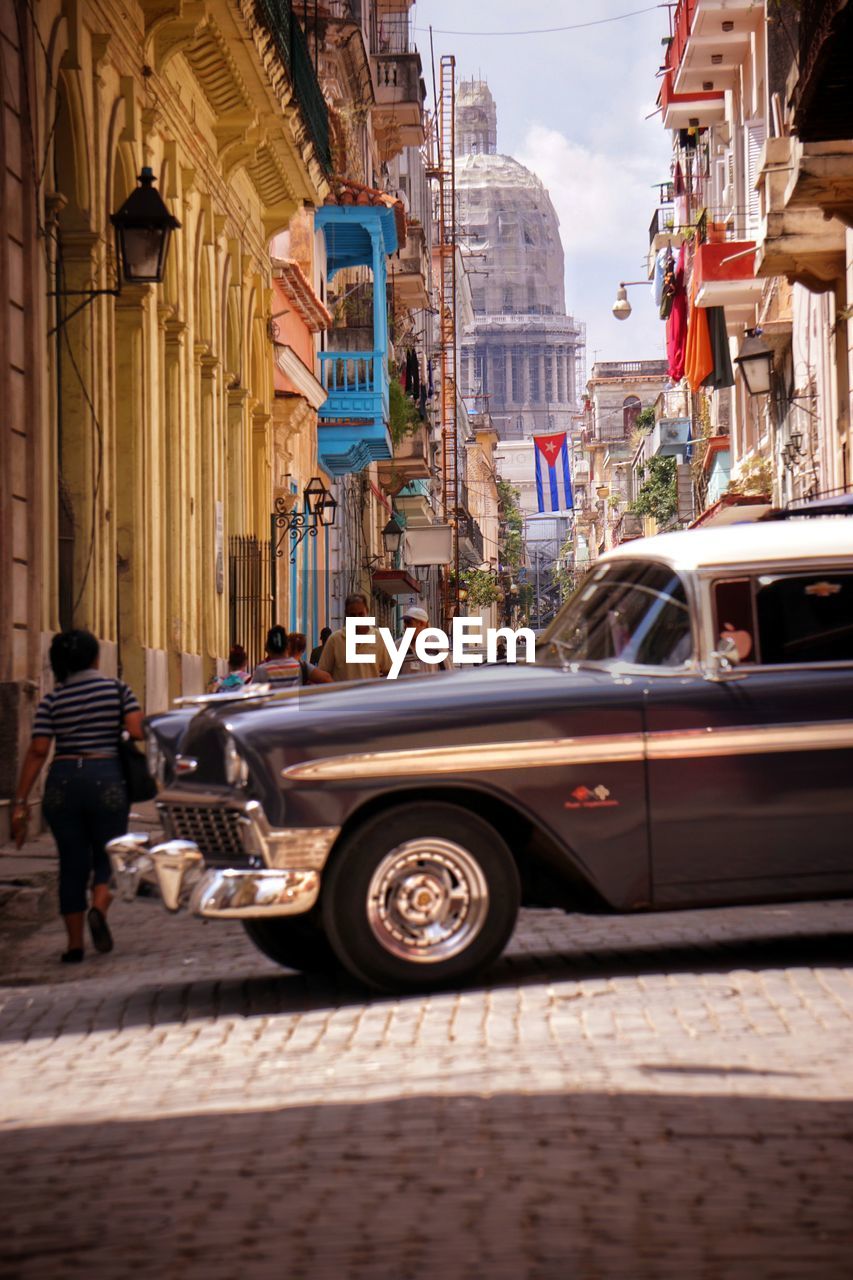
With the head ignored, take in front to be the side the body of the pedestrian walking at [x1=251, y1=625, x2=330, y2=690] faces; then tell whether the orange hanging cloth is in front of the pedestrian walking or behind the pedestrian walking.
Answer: in front

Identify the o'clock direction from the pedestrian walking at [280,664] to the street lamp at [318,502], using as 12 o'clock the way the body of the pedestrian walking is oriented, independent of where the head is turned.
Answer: The street lamp is roughly at 12 o'clock from the pedestrian walking.

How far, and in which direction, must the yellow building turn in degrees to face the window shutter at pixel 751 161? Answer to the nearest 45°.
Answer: approximately 45° to its left

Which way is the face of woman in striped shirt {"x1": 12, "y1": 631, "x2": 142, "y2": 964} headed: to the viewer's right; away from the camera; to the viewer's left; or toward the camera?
away from the camera

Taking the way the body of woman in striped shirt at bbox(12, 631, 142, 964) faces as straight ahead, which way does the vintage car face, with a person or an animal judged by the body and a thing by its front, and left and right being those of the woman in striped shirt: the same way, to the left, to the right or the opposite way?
to the left

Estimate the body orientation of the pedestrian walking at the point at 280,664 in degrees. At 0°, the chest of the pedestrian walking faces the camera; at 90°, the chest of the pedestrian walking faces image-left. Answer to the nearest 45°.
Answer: approximately 180°

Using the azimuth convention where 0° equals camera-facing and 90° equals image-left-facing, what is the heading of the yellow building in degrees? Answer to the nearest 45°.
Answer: approximately 270°

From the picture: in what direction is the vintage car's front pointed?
to the viewer's left

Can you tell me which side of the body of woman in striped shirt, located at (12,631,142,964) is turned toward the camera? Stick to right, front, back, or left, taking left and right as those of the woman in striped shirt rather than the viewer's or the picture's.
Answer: back
